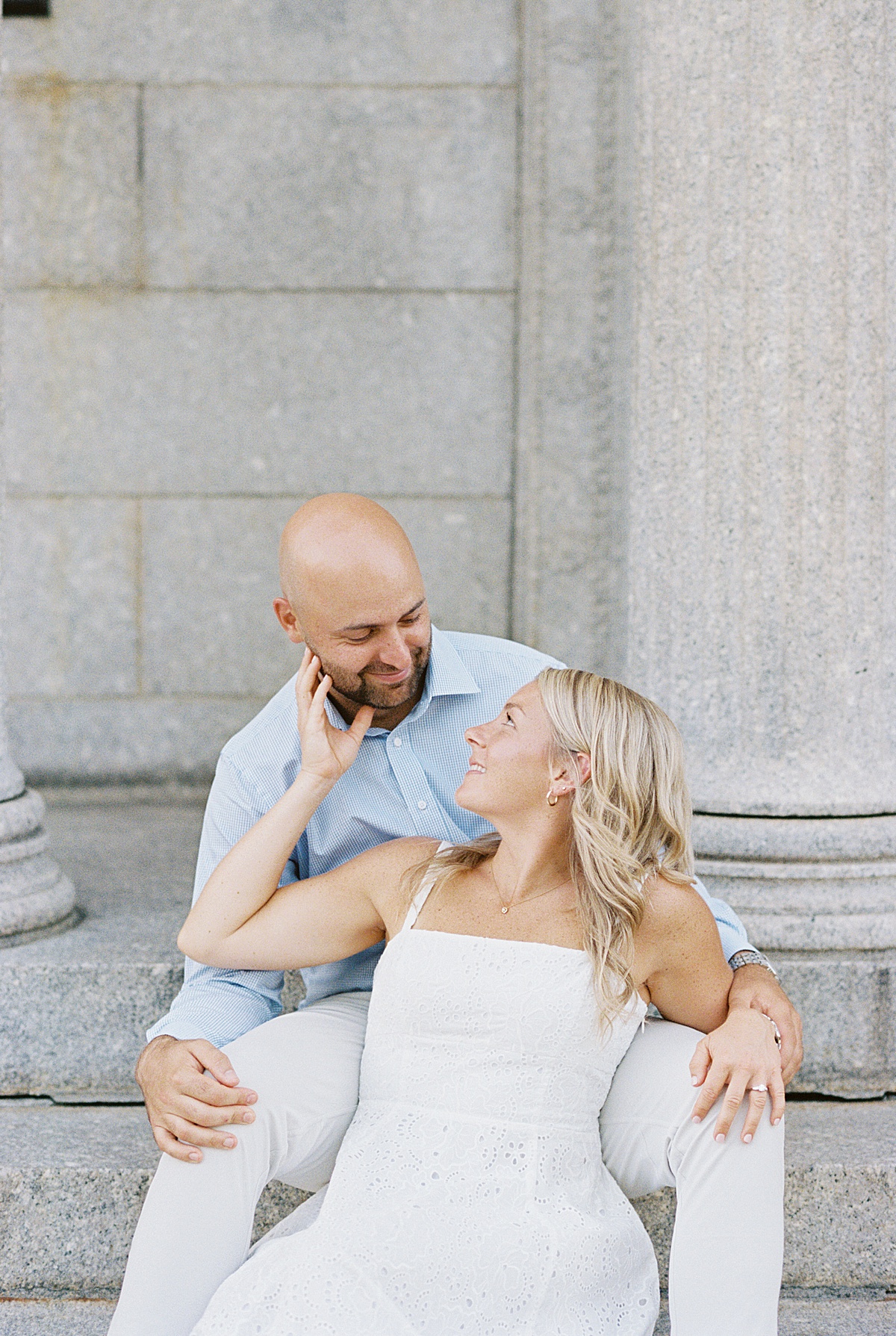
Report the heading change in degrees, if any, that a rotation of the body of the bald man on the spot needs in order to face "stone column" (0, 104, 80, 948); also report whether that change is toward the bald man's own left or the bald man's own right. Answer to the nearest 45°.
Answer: approximately 135° to the bald man's own right

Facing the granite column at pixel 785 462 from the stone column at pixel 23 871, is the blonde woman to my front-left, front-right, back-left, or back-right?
front-right

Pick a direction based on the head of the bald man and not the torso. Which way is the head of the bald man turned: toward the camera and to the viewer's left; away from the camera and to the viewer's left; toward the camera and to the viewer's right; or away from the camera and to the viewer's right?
toward the camera and to the viewer's right

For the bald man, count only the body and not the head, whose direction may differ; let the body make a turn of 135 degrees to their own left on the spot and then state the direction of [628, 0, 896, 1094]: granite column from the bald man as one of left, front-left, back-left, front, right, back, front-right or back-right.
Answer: front

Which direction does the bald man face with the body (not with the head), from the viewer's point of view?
toward the camera
